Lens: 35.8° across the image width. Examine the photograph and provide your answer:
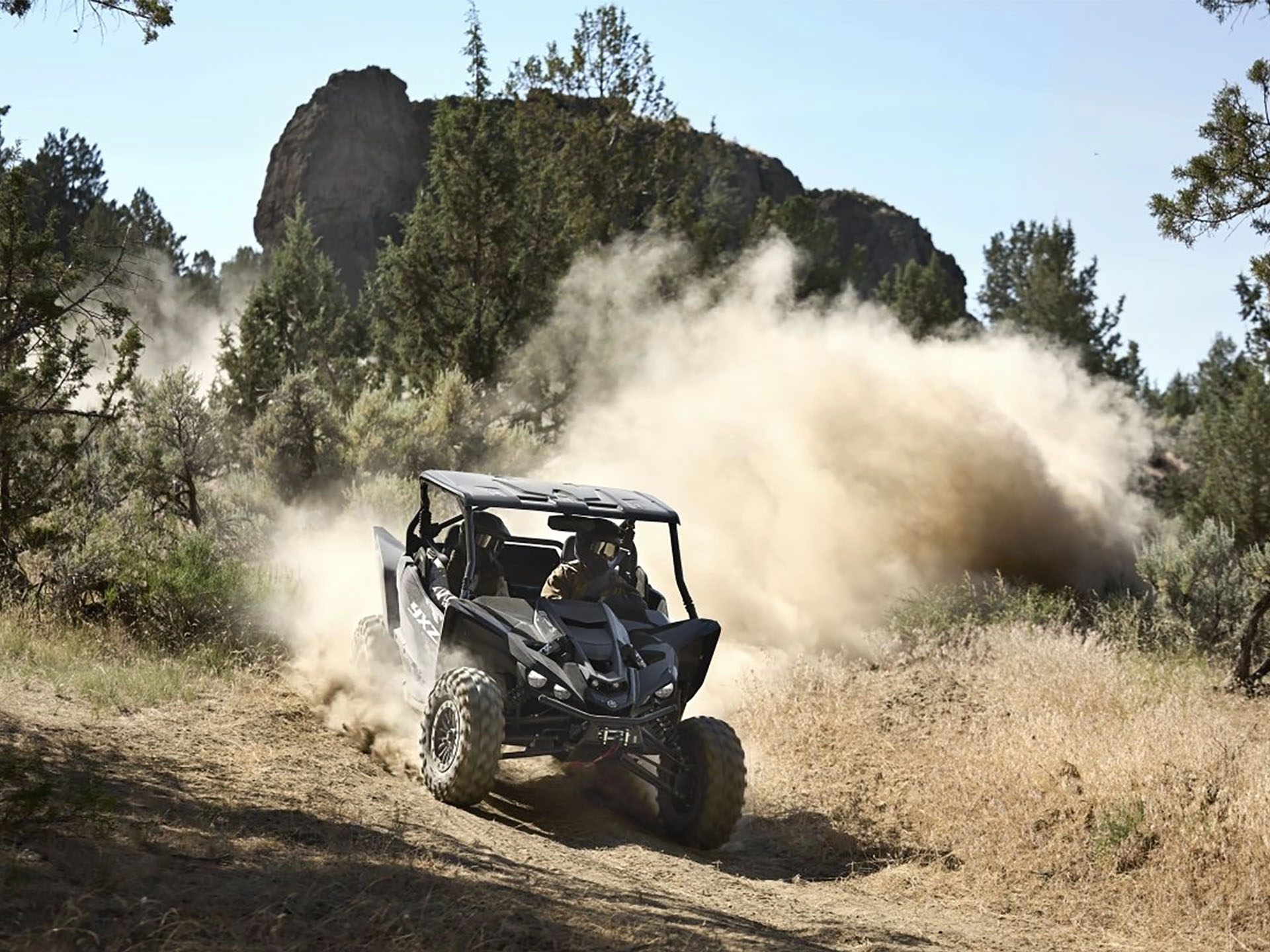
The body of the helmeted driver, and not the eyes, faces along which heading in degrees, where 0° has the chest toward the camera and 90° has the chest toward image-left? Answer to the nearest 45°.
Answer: approximately 315°

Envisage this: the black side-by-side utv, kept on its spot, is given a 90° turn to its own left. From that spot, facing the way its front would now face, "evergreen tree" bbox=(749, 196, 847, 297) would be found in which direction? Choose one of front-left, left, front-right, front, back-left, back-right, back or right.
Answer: front-left

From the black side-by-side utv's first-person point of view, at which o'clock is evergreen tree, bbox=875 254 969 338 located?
The evergreen tree is roughly at 8 o'clock from the black side-by-side utv.

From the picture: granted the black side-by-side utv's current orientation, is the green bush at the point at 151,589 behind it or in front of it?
behind

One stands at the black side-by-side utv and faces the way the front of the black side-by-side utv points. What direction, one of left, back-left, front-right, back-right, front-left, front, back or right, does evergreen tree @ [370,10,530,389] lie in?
back-left

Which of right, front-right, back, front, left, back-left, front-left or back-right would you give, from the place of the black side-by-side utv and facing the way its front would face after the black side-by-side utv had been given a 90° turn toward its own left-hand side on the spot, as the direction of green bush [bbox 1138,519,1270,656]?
front

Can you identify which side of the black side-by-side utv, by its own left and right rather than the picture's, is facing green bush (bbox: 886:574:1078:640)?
left

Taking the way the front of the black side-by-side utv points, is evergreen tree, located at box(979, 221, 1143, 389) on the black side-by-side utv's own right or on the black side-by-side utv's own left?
on the black side-by-side utv's own left

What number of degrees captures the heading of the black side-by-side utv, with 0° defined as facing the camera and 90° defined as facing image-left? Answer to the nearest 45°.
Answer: approximately 315°

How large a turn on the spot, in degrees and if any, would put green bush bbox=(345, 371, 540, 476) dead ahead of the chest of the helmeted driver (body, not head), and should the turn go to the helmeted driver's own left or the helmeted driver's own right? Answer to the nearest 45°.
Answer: approximately 135° to the helmeted driver's own left
